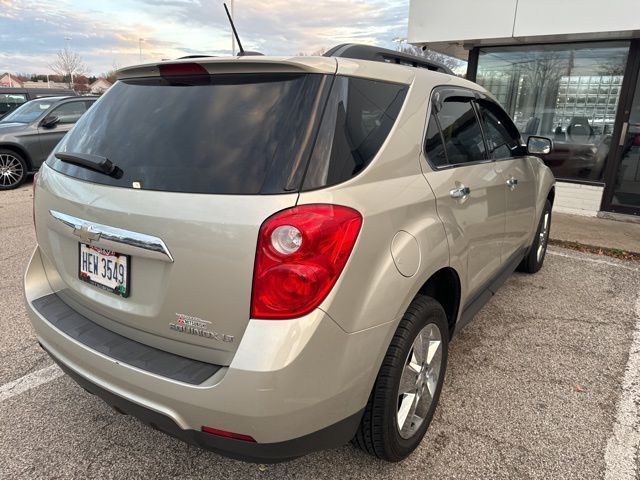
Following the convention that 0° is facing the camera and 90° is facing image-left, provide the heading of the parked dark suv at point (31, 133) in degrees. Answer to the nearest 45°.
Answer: approximately 45°

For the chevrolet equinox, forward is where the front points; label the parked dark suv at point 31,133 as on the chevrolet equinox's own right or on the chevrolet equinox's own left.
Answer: on the chevrolet equinox's own left

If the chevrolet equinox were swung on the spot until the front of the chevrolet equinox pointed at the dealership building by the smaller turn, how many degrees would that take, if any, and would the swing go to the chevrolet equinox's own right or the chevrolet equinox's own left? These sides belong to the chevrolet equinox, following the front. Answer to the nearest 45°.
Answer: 0° — it already faces it

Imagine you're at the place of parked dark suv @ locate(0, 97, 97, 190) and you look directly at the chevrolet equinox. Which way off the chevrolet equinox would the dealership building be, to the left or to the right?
left

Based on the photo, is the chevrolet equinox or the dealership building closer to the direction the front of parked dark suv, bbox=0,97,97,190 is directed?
the chevrolet equinox

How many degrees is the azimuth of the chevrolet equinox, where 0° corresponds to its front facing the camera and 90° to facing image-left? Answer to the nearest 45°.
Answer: approximately 225°

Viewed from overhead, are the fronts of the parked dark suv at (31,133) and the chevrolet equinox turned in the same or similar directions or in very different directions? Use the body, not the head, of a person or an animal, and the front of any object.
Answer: very different directions

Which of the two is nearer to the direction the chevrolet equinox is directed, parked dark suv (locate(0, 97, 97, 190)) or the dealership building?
the dealership building
